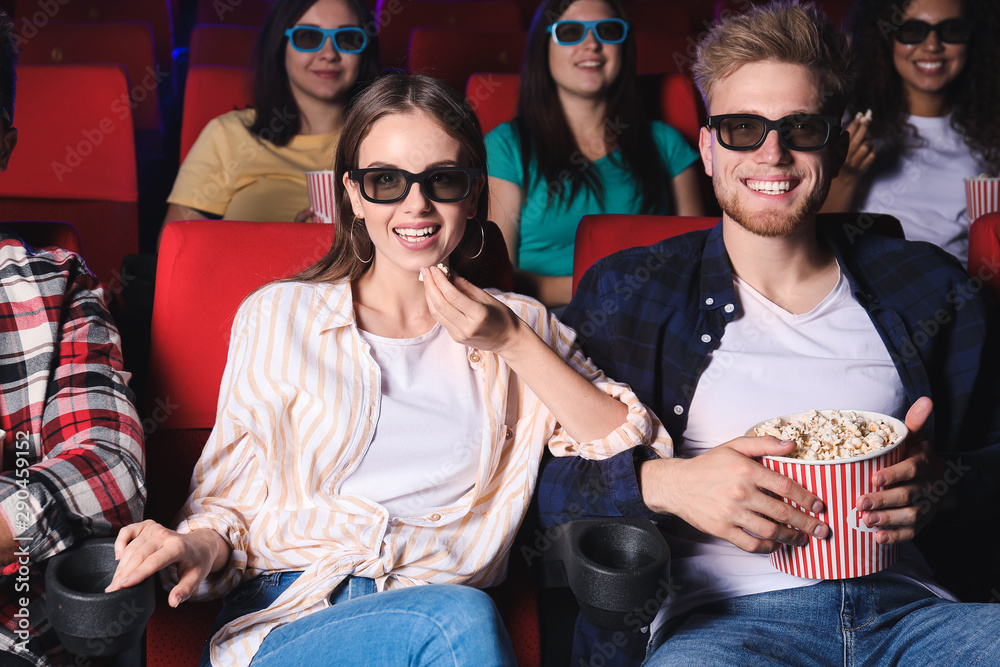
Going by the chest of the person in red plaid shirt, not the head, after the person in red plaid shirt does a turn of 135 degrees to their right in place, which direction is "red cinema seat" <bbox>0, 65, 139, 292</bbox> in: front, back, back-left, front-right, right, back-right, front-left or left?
front-right

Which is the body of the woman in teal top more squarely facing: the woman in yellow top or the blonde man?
the blonde man

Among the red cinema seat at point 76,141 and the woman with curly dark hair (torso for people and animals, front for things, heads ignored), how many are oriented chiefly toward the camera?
2

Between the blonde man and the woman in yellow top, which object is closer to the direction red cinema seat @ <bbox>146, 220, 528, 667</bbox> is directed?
the blonde man
